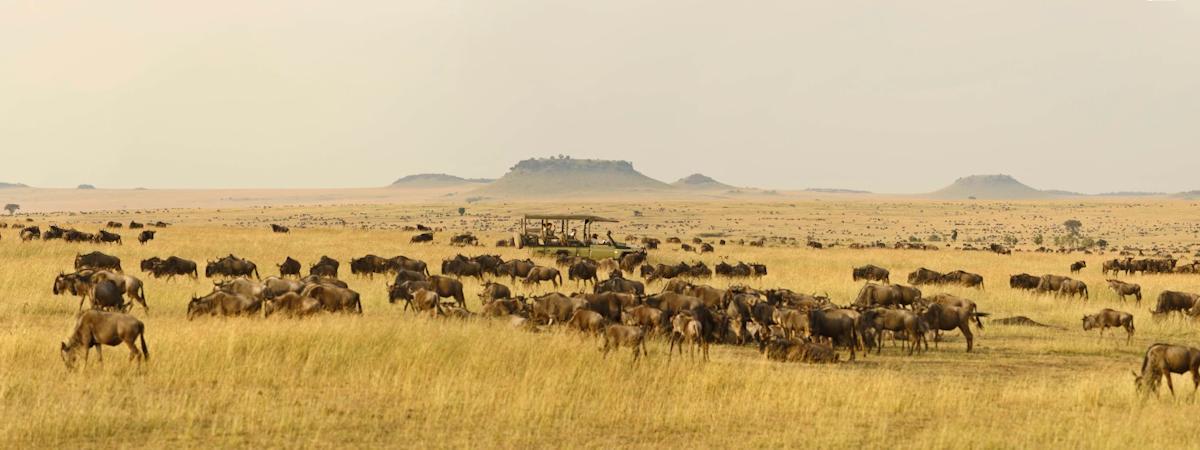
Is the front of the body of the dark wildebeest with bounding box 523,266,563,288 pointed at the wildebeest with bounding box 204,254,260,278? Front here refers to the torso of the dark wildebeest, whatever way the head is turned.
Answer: yes

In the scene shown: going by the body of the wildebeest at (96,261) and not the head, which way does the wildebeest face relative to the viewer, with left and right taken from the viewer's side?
facing to the left of the viewer

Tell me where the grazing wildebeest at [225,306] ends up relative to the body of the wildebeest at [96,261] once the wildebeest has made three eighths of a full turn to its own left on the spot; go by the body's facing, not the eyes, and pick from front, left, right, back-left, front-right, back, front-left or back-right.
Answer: front-right

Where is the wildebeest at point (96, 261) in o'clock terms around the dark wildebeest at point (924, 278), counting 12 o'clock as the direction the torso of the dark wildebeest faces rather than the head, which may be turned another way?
The wildebeest is roughly at 11 o'clock from the dark wildebeest.

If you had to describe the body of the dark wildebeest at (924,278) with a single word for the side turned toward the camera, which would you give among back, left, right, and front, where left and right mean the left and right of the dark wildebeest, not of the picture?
left

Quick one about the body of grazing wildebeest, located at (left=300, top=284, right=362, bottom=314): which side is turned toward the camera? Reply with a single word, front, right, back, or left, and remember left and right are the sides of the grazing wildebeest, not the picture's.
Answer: left

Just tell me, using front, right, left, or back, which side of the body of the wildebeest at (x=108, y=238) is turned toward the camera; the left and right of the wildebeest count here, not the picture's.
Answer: left

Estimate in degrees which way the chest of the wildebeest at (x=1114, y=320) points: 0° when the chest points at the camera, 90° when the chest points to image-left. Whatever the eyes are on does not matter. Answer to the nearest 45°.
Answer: approximately 90°

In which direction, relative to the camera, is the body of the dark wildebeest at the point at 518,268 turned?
to the viewer's left

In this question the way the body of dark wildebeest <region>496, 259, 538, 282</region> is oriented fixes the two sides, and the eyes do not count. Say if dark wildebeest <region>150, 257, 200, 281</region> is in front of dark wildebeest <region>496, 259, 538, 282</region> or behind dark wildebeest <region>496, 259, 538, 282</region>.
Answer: in front

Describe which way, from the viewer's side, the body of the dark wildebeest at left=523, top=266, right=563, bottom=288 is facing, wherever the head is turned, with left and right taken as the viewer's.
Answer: facing to the left of the viewer
